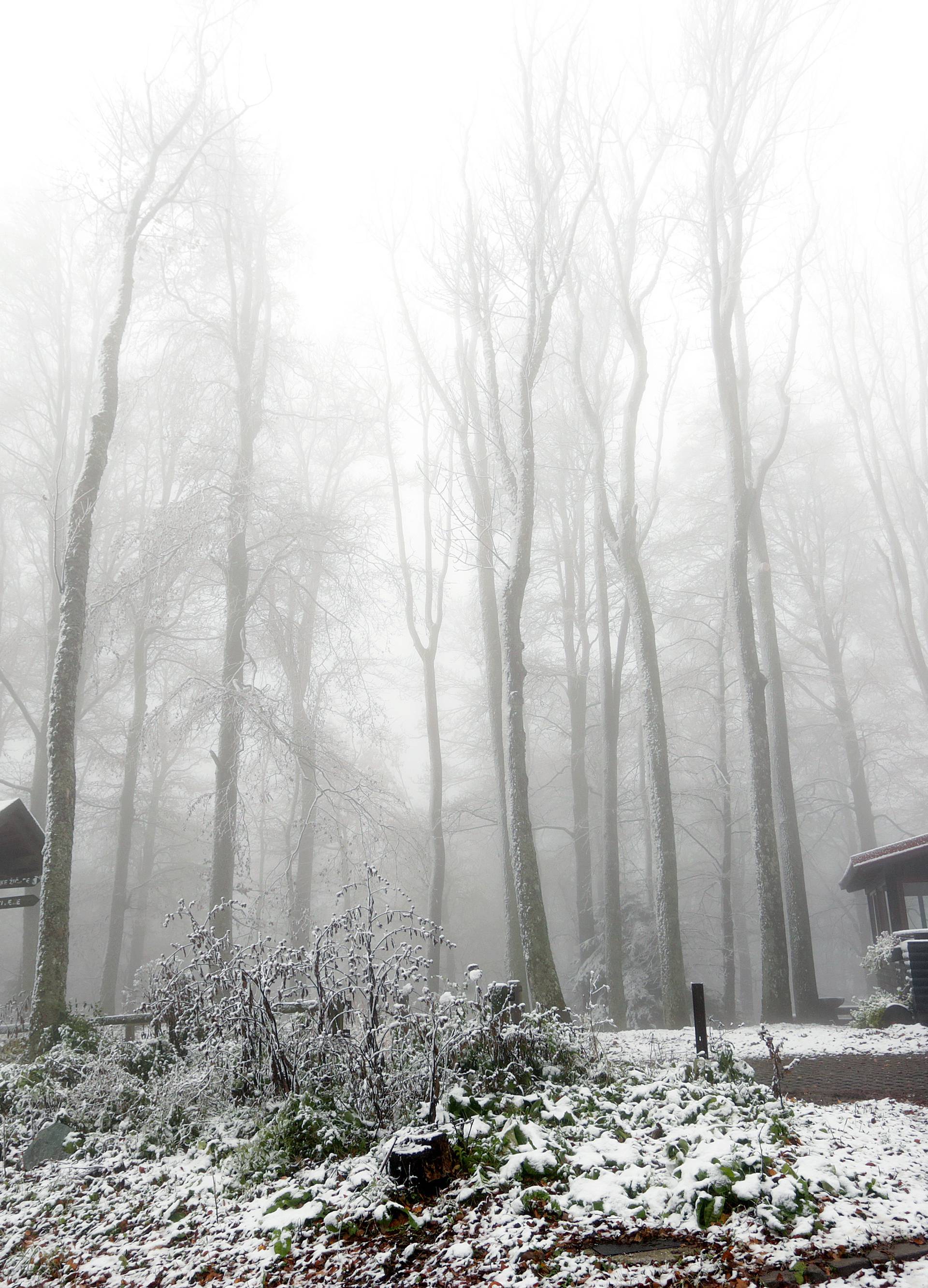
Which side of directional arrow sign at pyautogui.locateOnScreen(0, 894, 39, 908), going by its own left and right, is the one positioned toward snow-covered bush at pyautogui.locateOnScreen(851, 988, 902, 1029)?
left

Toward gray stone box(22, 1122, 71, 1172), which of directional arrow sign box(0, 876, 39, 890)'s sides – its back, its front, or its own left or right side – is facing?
front

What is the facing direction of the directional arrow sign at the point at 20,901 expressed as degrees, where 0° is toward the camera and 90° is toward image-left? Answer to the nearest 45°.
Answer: approximately 0°

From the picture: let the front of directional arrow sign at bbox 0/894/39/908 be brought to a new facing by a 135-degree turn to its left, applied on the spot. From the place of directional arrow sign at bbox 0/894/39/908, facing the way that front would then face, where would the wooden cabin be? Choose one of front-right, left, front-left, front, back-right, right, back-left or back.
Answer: front-right

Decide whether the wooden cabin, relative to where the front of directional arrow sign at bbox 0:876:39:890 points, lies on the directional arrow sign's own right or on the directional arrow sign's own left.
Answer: on the directional arrow sign's own left

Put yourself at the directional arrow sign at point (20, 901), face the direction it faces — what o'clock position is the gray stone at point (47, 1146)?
The gray stone is roughly at 12 o'clock from the directional arrow sign.

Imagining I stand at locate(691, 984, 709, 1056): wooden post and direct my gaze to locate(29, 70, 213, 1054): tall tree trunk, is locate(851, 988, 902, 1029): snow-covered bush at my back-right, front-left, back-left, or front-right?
back-right

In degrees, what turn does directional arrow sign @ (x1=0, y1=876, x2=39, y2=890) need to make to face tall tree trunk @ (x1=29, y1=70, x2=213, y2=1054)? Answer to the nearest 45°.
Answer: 0° — it already faces it

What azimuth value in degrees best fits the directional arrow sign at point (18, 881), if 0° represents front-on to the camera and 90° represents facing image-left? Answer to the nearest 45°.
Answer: approximately 0°

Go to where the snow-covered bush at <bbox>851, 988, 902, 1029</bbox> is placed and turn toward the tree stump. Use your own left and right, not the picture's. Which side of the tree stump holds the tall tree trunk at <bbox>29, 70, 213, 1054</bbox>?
right

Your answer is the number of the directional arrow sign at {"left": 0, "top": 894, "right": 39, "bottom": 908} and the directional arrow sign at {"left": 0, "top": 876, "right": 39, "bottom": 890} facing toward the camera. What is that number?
2
